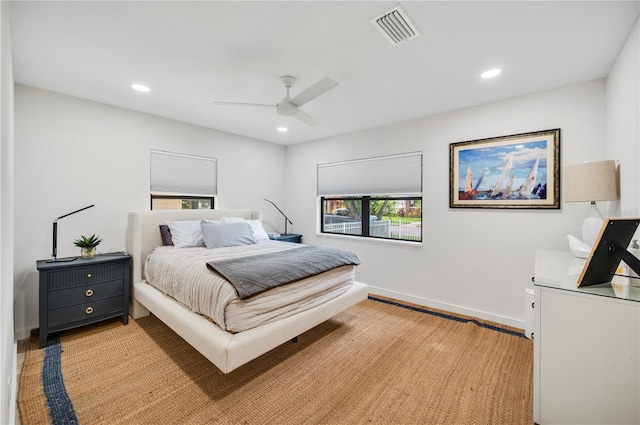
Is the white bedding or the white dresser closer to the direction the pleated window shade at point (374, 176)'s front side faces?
the white bedding

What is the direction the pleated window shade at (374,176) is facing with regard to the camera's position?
facing the viewer and to the left of the viewer

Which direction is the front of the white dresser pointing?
to the viewer's left

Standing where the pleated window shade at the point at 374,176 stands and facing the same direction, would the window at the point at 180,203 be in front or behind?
in front

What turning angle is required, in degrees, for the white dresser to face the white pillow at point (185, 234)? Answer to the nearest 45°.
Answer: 0° — it already faces it

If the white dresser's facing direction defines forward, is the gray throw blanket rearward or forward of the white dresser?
forward

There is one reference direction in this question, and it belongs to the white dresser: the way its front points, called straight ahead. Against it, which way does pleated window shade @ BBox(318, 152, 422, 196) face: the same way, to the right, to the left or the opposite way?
to the left

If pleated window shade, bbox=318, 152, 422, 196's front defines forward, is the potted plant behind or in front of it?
in front

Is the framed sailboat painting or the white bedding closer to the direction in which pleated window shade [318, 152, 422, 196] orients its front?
the white bedding

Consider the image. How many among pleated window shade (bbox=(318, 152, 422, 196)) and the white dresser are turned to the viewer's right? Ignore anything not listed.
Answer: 0

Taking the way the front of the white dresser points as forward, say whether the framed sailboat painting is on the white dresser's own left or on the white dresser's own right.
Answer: on the white dresser's own right
